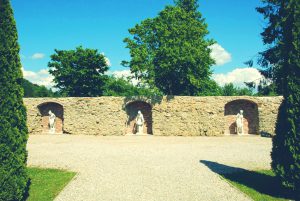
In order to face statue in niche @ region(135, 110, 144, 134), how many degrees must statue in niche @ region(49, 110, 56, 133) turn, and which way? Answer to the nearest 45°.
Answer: approximately 45° to its left

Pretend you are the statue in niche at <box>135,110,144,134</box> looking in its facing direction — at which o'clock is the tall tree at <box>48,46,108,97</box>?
The tall tree is roughly at 5 o'clock from the statue in niche.

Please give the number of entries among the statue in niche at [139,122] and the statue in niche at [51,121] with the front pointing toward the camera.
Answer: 2

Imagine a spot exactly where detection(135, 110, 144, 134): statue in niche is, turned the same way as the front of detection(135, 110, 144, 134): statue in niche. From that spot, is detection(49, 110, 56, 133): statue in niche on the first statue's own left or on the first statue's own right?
on the first statue's own right

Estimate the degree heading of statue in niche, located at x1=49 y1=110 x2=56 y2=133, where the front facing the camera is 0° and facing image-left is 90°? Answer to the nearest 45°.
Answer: approximately 0°

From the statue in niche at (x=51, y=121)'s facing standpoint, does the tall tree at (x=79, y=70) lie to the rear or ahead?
to the rear

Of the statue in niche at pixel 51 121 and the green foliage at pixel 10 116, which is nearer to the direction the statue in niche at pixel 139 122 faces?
the green foliage

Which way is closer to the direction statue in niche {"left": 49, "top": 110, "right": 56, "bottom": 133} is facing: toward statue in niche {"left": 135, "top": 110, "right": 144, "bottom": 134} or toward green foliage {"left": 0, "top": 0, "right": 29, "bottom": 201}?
the green foliage

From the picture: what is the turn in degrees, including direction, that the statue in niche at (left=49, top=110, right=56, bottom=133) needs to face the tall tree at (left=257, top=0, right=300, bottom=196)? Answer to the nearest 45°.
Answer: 0° — it already faces it

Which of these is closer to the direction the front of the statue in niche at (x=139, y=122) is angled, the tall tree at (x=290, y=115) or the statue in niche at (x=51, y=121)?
the tall tree

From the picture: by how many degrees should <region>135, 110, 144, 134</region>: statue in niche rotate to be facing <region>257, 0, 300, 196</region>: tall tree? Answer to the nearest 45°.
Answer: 0° — it already faces it
